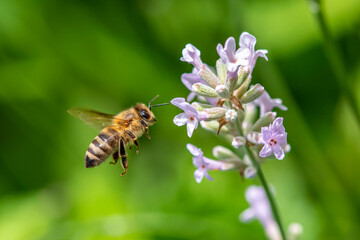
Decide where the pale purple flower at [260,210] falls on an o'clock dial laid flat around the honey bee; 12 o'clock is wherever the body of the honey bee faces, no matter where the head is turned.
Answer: The pale purple flower is roughly at 11 o'clock from the honey bee.

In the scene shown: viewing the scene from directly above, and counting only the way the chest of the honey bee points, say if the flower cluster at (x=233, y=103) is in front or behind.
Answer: in front

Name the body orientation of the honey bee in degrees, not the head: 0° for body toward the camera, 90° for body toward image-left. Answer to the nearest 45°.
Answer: approximately 270°
